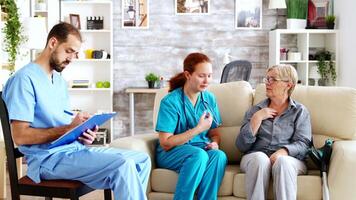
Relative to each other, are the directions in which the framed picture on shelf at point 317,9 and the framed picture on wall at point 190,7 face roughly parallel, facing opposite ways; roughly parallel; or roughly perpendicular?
roughly parallel

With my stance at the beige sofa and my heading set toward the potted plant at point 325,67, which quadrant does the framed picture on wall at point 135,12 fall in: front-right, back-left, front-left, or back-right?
front-left

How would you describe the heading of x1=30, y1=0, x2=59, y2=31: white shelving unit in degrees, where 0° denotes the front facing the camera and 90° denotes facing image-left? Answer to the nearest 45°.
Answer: approximately 0°

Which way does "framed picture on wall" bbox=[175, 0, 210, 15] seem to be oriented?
toward the camera

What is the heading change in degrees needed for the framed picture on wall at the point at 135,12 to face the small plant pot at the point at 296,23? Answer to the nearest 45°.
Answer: approximately 90° to its left

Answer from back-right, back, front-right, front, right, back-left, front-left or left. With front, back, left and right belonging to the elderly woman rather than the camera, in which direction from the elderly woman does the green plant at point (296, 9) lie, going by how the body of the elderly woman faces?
back

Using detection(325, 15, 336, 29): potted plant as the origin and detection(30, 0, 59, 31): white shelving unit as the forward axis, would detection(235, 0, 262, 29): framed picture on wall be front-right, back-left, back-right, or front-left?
front-right

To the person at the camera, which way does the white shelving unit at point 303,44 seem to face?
facing the viewer

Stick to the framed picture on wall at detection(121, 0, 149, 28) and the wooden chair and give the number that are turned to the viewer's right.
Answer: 1

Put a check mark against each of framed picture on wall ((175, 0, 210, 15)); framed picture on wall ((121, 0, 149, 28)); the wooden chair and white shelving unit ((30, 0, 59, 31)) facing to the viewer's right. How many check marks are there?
1

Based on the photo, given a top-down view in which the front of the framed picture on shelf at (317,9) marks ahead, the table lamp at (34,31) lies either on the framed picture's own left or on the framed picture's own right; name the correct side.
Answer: on the framed picture's own right

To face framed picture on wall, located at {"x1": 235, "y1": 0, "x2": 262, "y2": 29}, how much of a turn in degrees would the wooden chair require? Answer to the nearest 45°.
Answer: approximately 45° to its left

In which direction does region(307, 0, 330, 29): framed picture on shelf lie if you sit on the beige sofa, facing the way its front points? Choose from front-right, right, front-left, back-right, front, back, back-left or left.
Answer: back

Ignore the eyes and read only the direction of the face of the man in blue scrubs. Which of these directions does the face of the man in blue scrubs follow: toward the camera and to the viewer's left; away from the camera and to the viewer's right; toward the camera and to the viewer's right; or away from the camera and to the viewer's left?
toward the camera and to the viewer's right
